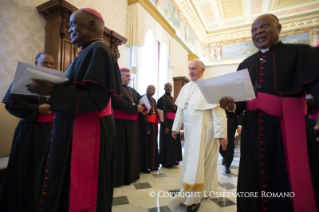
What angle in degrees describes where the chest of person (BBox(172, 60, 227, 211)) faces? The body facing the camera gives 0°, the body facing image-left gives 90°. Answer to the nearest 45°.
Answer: approximately 45°

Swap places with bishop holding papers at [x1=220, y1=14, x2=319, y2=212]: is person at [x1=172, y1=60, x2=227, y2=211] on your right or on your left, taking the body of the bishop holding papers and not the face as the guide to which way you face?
on your right

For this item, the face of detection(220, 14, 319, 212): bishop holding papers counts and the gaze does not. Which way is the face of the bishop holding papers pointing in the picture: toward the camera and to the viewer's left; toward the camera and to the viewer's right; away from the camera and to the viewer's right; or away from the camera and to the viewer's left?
toward the camera and to the viewer's left

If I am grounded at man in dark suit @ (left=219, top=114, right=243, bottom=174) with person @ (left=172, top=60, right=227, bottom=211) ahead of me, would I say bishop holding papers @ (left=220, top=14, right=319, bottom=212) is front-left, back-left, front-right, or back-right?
front-left

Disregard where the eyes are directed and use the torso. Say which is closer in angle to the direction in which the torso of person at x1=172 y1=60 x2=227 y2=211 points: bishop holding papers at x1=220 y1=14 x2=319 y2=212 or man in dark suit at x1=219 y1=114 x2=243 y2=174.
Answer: the bishop holding papers

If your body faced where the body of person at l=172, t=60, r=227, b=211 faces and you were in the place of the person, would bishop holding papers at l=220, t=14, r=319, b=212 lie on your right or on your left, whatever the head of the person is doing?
on your left

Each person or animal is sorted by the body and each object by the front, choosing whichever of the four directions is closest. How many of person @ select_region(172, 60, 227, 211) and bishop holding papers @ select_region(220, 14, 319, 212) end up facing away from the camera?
0
